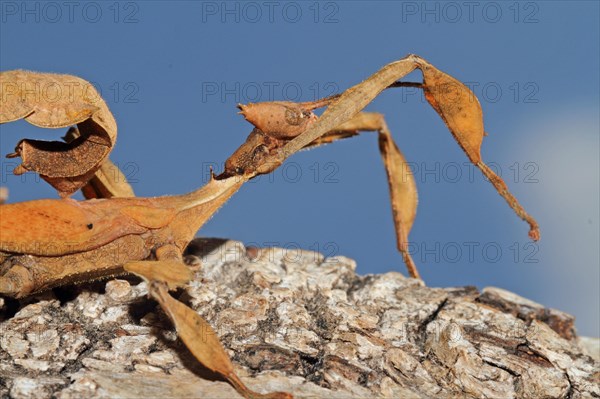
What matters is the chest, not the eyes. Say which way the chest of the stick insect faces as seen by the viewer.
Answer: to the viewer's right
